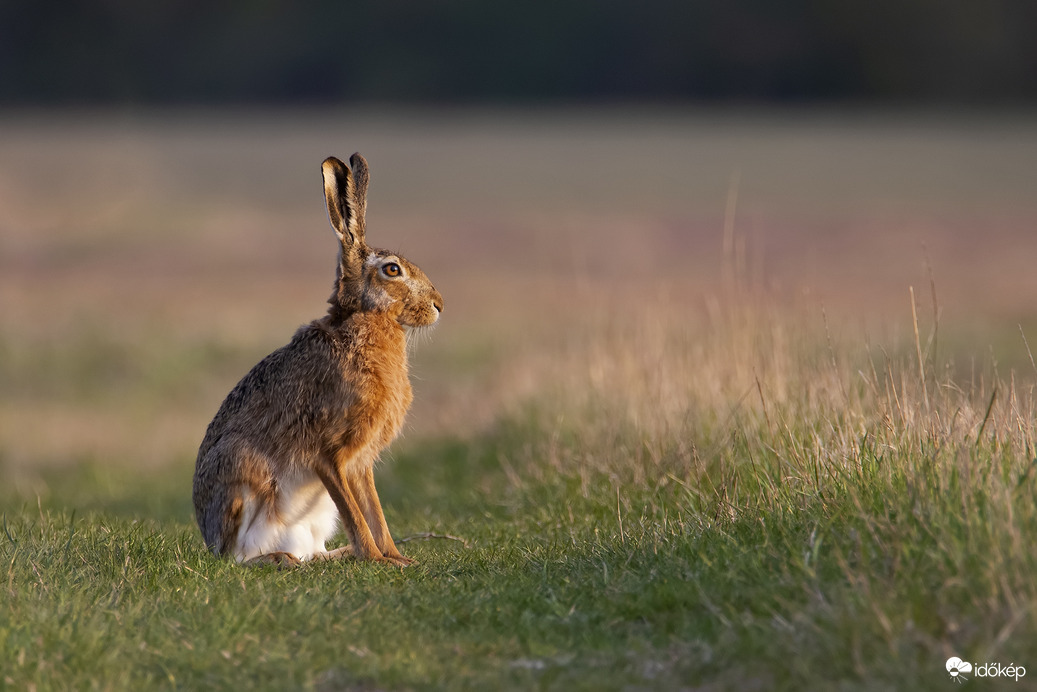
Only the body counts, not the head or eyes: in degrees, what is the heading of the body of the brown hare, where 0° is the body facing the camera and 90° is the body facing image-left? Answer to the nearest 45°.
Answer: approximately 270°
